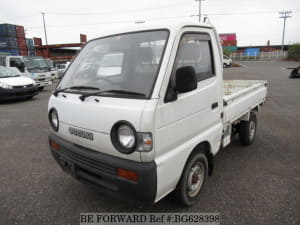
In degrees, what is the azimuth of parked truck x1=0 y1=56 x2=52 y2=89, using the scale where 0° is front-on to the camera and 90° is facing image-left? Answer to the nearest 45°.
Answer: approximately 315°

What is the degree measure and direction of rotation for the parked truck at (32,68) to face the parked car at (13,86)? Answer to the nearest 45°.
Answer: approximately 45° to its right

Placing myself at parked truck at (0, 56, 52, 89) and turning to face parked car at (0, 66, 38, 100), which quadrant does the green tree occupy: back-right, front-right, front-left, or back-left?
back-left

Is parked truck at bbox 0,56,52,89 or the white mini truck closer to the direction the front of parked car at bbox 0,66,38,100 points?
the white mini truck

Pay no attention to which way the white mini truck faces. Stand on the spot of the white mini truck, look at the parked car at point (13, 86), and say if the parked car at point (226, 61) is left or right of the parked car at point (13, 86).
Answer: right

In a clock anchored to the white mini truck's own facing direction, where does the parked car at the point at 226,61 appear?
The parked car is roughly at 5 o'clock from the white mini truck.

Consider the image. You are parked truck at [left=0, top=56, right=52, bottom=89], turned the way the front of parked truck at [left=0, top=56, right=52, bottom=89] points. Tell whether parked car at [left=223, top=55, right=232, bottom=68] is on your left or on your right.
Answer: on your left

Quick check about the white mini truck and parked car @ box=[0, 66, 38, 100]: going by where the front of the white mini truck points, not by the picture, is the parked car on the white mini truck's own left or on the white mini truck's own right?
on the white mini truck's own right

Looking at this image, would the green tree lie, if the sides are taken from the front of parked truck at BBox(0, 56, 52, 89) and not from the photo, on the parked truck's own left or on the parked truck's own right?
on the parked truck's own left

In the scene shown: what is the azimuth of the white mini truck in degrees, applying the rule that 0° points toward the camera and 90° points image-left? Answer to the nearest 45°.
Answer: approximately 45°

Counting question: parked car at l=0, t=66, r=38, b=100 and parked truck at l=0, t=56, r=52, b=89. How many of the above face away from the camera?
0
